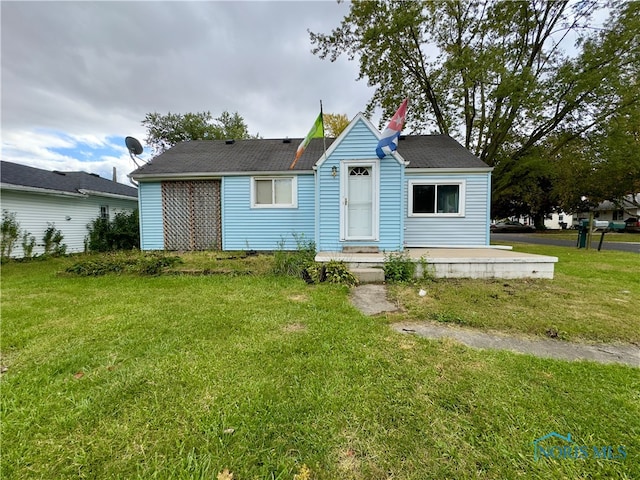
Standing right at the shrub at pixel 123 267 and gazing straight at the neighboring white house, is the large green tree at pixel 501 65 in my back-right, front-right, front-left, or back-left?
back-right

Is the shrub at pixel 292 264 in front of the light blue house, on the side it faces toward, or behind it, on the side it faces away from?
in front

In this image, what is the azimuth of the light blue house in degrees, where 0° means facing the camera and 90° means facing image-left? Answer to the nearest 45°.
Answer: approximately 0°

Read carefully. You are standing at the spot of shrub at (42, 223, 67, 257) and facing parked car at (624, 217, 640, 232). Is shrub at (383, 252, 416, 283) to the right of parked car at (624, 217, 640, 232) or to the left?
right

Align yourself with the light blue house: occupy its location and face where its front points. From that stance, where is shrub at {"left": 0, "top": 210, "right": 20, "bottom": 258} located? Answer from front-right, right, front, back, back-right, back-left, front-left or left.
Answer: right

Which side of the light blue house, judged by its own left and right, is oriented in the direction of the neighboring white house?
right

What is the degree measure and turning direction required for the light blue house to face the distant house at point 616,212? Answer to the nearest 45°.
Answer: approximately 135° to its left

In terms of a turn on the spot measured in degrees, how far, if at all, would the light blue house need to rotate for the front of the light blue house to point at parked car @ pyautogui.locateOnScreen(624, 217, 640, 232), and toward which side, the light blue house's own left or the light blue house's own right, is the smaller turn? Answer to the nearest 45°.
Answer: approximately 135° to the light blue house's own left

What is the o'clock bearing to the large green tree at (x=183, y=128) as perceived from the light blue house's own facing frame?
The large green tree is roughly at 5 o'clock from the light blue house.

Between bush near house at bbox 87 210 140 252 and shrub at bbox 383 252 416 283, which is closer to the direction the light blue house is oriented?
the shrub

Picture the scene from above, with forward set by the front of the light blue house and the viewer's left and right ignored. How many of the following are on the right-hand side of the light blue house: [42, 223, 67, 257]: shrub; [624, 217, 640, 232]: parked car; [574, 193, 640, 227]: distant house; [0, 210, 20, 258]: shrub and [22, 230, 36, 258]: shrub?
3
